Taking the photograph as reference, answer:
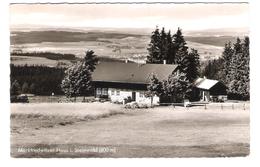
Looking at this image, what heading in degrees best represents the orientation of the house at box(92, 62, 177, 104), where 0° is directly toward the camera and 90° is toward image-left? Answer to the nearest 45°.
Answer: approximately 0°

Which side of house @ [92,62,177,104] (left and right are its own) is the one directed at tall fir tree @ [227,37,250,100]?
left

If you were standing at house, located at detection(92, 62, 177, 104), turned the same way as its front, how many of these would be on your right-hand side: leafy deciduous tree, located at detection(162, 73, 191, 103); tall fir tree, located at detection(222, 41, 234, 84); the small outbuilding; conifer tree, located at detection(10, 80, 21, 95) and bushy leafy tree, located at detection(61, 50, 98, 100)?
2

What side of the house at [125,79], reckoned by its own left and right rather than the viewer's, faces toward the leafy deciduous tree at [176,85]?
left

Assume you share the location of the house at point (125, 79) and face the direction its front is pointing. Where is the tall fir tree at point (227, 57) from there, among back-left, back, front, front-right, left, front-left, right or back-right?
left

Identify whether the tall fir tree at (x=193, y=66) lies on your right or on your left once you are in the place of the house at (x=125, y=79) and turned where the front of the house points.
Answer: on your left
